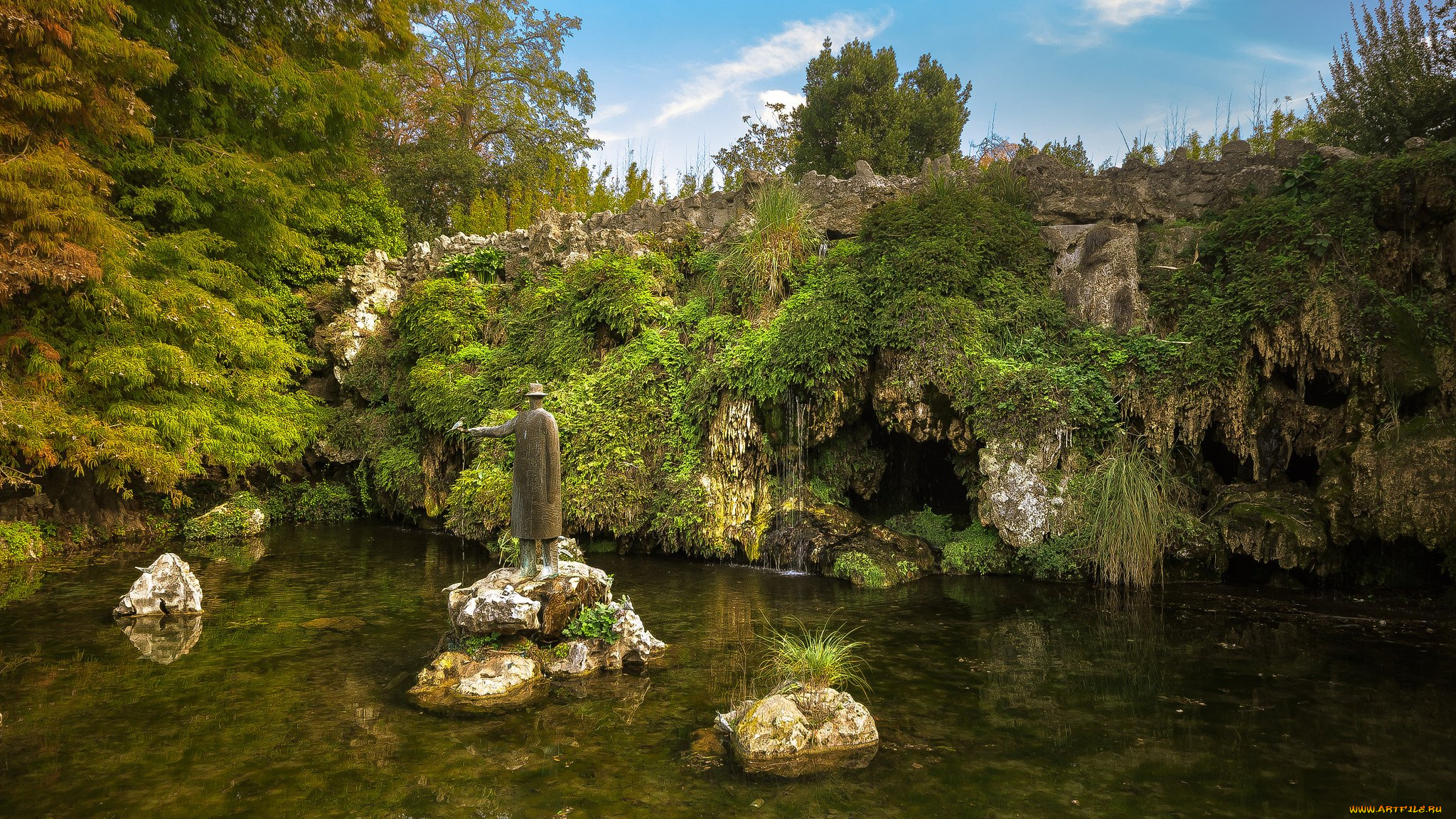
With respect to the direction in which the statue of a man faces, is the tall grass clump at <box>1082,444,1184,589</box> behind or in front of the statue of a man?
behind

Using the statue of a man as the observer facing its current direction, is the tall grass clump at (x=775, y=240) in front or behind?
in front

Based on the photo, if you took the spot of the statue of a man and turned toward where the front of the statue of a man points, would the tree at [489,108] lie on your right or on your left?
on your right

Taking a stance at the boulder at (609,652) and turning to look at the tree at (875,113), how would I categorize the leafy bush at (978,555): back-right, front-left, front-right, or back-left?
front-right

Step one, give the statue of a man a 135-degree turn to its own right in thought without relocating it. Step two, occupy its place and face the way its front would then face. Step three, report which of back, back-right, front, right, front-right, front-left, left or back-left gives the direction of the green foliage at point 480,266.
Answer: back-left

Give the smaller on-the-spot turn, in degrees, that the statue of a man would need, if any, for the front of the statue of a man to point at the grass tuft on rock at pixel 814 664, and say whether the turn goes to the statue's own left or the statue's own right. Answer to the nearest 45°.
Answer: approximately 135° to the statue's own right

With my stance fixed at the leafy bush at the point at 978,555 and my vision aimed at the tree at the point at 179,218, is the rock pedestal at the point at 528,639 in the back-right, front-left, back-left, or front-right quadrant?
front-left
